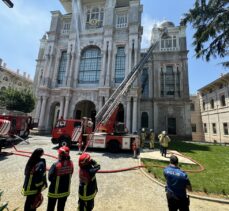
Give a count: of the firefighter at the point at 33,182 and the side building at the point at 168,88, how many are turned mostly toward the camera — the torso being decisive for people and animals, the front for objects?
1

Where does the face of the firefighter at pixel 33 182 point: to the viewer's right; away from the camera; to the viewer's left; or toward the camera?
away from the camera

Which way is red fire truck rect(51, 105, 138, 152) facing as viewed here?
to the viewer's left

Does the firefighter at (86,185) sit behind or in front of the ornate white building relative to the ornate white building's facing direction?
in front

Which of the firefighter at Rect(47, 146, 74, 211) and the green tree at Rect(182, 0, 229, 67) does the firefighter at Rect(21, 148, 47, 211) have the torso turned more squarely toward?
the green tree

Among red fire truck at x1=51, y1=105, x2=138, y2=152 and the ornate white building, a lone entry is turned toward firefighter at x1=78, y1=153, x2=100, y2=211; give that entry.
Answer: the ornate white building

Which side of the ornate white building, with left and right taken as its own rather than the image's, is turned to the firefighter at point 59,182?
front

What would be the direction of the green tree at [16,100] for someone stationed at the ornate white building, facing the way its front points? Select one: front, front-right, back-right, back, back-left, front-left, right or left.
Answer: right

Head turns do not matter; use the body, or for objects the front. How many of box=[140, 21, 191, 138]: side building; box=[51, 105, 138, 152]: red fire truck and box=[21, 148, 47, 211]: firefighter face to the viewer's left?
1

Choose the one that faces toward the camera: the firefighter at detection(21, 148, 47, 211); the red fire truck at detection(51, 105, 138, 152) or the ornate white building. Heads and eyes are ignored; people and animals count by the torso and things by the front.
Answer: the ornate white building

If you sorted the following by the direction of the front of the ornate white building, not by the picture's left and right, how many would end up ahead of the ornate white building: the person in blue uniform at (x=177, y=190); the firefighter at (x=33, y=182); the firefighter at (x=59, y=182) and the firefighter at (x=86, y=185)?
4

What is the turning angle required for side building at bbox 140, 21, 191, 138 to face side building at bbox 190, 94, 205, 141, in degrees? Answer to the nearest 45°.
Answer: approximately 135° to its left

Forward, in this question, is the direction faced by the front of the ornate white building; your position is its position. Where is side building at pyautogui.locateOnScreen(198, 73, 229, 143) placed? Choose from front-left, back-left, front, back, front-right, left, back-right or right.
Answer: left

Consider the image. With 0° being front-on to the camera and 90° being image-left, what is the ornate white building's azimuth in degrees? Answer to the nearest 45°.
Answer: approximately 0°

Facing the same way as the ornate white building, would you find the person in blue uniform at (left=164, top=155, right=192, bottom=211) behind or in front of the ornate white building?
in front

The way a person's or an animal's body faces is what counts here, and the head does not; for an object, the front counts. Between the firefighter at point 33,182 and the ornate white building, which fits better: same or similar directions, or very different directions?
very different directions

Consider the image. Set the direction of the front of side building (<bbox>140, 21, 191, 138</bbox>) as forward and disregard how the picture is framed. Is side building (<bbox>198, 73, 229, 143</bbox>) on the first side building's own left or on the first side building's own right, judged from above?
on the first side building's own left
